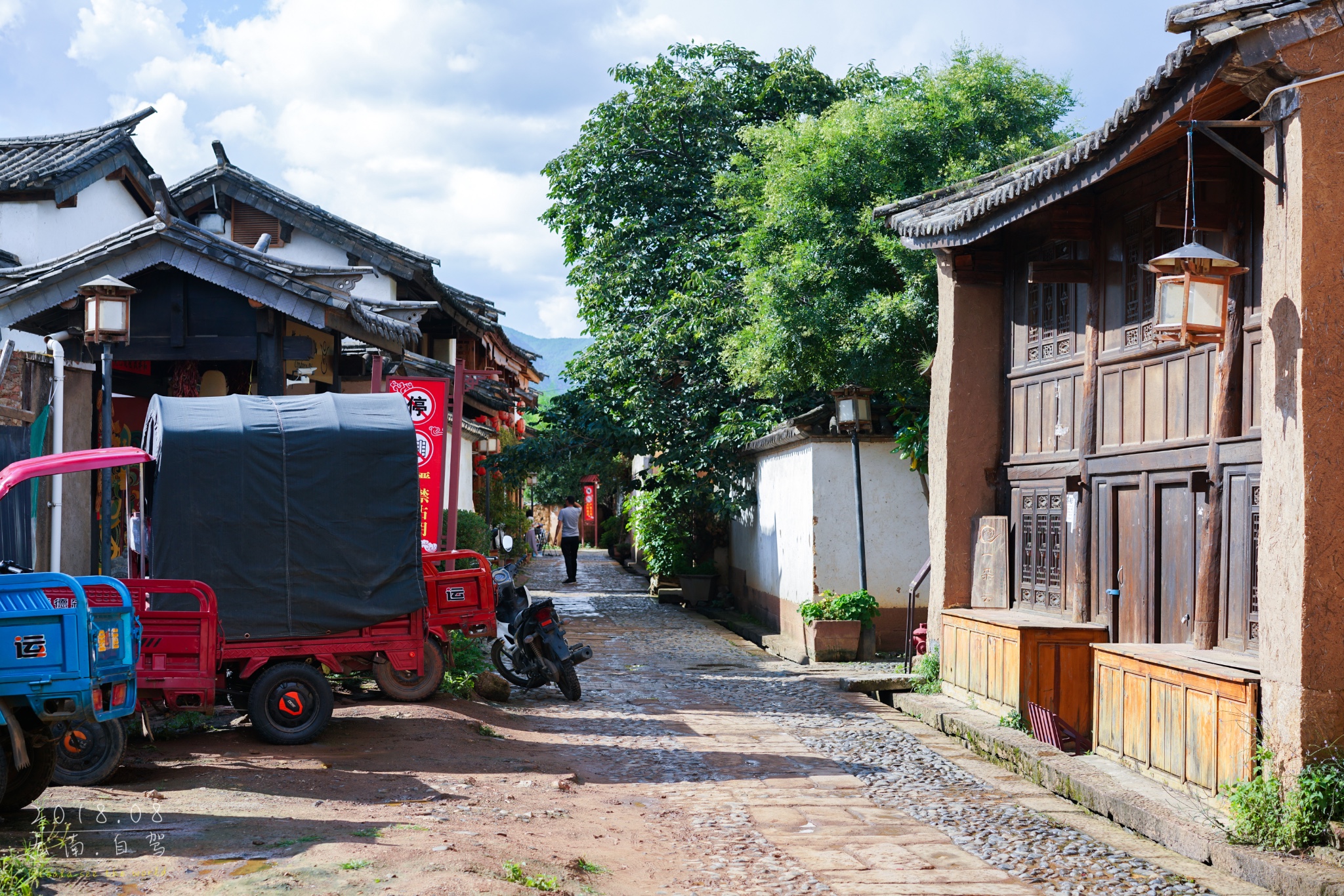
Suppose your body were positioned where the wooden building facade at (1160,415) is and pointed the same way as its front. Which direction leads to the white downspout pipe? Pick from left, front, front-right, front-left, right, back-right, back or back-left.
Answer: front-right

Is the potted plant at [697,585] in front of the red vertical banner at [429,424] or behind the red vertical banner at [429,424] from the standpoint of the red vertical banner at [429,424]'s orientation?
behind

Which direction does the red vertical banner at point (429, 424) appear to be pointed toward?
toward the camera

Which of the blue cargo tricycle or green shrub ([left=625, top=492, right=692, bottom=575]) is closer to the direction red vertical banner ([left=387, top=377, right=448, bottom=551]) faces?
the blue cargo tricycle
